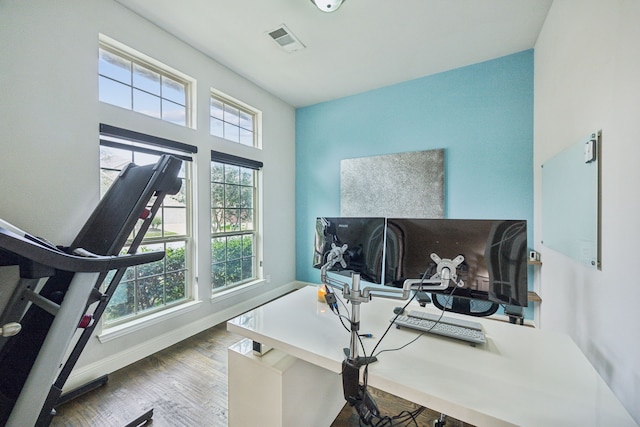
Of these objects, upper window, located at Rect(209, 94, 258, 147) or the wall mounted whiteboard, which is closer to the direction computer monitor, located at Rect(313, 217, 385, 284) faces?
the wall mounted whiteboard

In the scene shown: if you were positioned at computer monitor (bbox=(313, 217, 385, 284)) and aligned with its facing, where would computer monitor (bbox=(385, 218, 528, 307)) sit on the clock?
computer monitor (bbox=(385, 218, 528, 307)) is roughly at 2 o'clock from computer monitor (bbox=(313, 217, 385, 284)).

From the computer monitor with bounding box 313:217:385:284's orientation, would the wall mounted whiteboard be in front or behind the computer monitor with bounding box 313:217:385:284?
in front

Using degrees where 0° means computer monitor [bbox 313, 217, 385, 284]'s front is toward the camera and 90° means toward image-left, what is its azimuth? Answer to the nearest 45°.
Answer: approximately 225°

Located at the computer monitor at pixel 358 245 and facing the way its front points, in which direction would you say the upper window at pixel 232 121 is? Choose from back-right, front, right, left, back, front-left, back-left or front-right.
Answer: left

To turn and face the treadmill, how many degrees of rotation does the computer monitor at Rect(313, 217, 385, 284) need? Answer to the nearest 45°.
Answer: approximately 135° to its left
